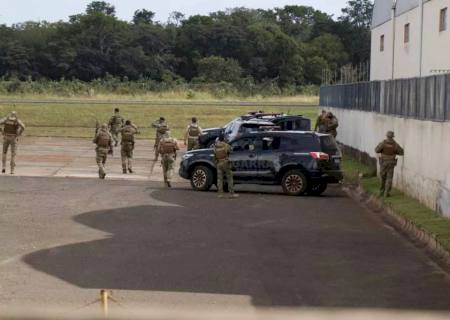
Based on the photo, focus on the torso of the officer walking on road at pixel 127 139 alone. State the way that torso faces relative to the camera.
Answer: away from the camera

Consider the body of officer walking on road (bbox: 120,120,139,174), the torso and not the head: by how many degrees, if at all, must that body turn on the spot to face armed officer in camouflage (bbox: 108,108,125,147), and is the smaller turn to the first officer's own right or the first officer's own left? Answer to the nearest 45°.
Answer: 0° — they already face them

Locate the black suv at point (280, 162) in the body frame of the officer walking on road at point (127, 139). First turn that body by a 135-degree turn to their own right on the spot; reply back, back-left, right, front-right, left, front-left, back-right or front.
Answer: front

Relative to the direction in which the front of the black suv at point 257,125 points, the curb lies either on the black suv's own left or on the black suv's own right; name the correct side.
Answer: on the black suv's own left

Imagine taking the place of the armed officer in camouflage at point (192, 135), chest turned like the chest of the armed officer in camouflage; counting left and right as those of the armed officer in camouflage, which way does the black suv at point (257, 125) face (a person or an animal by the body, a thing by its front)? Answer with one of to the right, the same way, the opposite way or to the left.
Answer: to the left

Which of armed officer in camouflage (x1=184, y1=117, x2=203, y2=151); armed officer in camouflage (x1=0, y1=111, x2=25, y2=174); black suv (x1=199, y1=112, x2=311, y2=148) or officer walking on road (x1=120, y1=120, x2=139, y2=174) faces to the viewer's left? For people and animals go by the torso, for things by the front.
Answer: the black suv

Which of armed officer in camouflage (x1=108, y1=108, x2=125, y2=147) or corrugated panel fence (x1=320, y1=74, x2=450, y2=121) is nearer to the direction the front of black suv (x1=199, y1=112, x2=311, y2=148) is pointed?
the armed officer in camouflage

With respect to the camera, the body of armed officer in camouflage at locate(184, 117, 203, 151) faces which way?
away from the camera

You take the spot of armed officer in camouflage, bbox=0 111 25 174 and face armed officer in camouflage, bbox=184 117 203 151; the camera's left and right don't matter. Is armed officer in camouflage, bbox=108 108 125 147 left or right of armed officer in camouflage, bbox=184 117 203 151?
left

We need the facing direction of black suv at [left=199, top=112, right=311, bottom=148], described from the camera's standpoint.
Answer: facing to the left of the viewer

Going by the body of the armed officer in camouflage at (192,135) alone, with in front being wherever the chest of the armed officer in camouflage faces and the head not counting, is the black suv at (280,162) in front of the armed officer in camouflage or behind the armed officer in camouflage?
behind

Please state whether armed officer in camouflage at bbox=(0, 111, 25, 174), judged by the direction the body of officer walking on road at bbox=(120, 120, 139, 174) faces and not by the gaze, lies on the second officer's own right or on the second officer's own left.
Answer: on the second officer's own left
